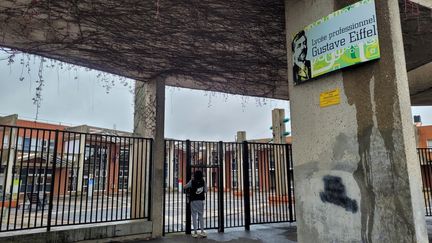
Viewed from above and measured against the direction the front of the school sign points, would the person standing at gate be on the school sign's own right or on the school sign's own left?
on the school sign's own right

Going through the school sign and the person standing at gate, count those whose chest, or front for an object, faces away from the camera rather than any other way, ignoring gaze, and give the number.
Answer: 1

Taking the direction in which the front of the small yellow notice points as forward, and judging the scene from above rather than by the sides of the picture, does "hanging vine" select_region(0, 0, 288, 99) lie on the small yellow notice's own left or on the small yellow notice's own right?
on the small yellow notice's own right

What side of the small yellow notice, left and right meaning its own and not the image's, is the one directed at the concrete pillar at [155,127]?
right

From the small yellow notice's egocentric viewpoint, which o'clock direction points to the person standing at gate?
The person standing at gate is roughly at 3 o'clock from the small yellow notice.

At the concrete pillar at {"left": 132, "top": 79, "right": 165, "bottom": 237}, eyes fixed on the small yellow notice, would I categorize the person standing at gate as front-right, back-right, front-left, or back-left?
front-left

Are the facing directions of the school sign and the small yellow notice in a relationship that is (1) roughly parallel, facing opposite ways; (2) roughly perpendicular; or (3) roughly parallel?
roughly parallel

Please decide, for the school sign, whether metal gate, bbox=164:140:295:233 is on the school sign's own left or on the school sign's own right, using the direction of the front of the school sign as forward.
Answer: on the school sign's own right

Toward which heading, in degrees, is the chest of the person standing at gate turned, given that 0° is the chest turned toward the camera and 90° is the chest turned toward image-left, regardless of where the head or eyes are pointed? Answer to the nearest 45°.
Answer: approximately 180°

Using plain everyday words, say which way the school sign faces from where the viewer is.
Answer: facing the viewer and to the left of the viewer

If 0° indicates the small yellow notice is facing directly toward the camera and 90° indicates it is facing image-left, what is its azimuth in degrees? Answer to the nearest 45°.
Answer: approximately 45°

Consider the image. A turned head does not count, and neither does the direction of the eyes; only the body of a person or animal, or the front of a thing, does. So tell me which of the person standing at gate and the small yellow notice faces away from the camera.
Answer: the person standing at gate
